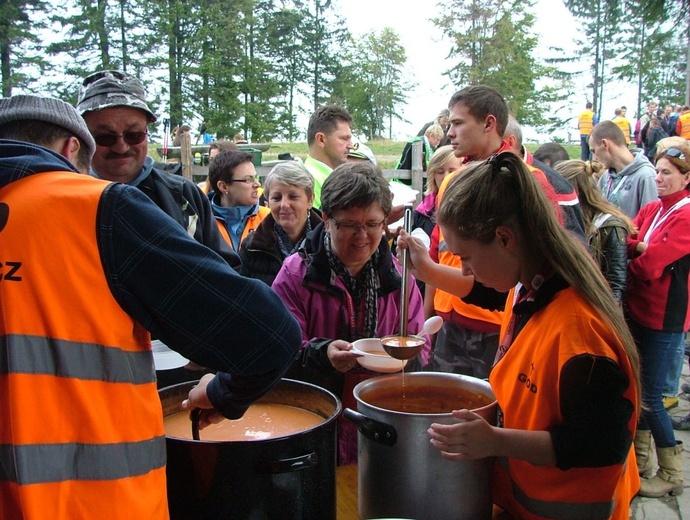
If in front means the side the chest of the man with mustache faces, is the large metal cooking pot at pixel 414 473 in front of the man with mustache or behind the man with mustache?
in front

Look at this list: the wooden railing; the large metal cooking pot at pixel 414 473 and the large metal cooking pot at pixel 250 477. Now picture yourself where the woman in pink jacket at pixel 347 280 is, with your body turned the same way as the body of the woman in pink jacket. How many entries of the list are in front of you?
2

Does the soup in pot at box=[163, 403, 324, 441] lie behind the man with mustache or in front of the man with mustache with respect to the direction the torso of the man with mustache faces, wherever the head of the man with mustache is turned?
in front

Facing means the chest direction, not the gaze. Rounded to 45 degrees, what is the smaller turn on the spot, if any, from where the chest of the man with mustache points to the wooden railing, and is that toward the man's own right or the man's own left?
approximately 135° to the man's own left

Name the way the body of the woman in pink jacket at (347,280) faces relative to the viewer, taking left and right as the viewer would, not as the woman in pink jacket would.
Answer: facing the viewer

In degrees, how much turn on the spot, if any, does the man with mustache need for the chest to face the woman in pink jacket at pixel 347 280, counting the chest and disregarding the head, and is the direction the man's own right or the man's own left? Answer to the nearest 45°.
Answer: approximately 45° to the man's own left

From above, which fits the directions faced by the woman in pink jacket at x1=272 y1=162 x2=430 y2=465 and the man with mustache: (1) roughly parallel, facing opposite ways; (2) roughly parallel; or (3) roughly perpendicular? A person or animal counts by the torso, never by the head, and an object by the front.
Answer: roughly parallel

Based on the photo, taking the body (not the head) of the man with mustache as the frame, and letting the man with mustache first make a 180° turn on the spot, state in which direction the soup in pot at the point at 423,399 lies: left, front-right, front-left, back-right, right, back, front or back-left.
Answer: back-right

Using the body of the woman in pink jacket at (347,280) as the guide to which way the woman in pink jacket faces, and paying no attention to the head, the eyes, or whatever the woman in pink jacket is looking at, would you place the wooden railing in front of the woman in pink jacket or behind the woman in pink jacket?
behind

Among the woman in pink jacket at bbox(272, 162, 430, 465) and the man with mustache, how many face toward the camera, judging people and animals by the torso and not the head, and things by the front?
2

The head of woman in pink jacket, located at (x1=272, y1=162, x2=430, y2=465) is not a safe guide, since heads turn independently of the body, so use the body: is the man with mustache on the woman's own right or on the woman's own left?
on the woman's own right

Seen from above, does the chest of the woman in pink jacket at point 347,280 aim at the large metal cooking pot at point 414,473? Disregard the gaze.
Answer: yes

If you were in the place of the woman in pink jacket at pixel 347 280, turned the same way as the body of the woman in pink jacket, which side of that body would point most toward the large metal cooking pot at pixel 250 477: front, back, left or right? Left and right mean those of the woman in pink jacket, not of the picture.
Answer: front

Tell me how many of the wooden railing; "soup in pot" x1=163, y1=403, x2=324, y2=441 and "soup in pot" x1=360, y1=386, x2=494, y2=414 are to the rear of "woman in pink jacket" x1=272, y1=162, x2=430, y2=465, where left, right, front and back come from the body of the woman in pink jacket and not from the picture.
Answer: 1
